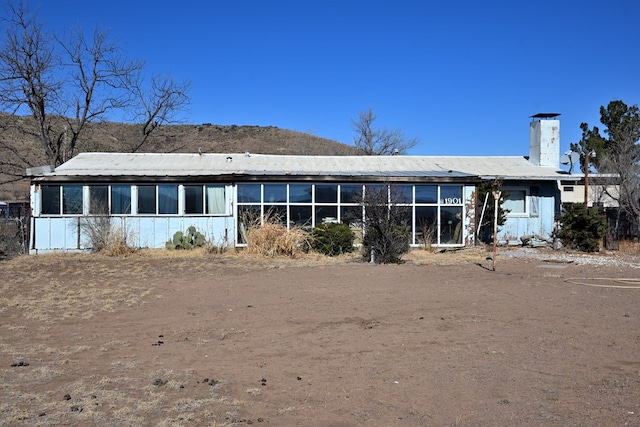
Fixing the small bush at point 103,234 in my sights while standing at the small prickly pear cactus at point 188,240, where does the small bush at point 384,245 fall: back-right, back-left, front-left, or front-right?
back-left

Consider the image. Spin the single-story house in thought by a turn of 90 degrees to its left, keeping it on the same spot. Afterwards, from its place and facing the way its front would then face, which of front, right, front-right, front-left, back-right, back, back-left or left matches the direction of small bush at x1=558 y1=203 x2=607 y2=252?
front

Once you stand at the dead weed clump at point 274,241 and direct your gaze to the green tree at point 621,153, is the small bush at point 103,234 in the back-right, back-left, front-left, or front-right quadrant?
back-left

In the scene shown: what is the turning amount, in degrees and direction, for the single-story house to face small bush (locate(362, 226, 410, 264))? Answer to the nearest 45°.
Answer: approximately 45° to its left

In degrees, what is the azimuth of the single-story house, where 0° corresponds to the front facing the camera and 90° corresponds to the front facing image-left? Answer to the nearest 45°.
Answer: approximately 0°

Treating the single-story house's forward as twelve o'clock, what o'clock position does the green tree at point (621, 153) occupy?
The green tree is roughly at 8 o'clock from the single-story house.
